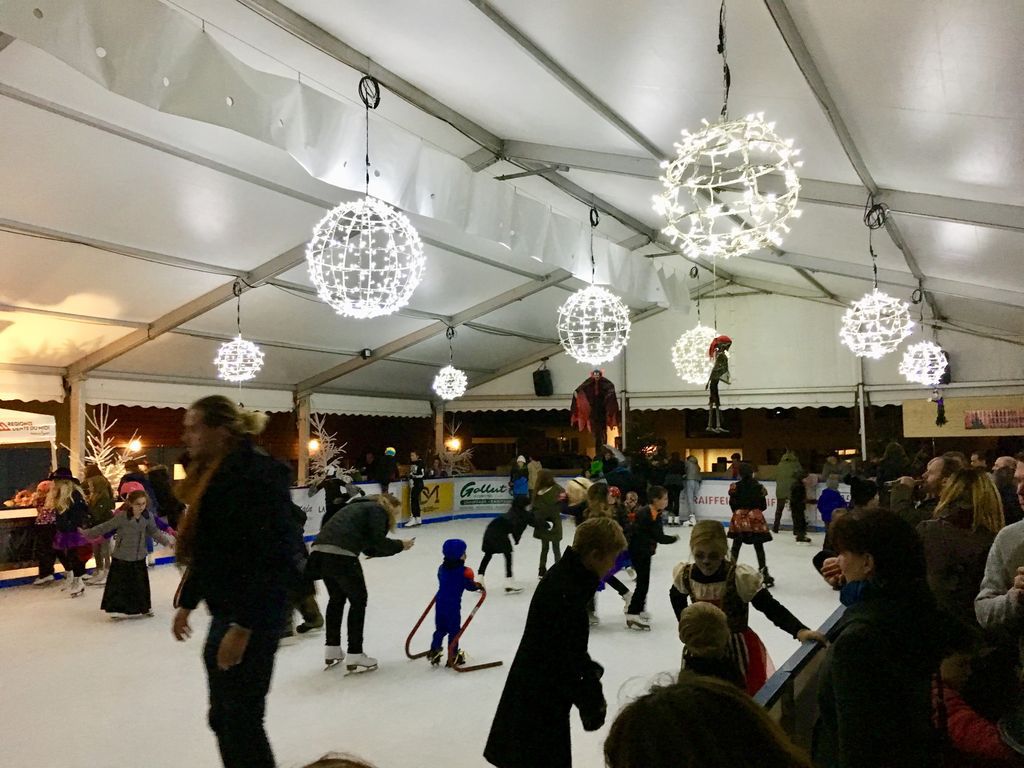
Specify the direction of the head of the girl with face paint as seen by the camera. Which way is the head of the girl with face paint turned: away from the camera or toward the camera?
toward the camera

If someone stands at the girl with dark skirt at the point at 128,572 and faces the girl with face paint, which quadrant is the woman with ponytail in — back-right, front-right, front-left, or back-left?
front-right

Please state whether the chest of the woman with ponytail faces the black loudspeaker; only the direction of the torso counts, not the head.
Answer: no
